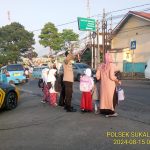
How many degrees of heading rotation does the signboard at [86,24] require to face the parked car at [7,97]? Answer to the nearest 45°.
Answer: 0° — it already faces it

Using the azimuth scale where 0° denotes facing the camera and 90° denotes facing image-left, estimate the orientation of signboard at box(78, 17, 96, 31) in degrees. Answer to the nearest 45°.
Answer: approximately 0°

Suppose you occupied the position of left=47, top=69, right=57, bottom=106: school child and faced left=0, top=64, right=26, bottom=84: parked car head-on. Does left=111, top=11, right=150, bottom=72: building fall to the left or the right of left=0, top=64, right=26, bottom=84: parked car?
right
